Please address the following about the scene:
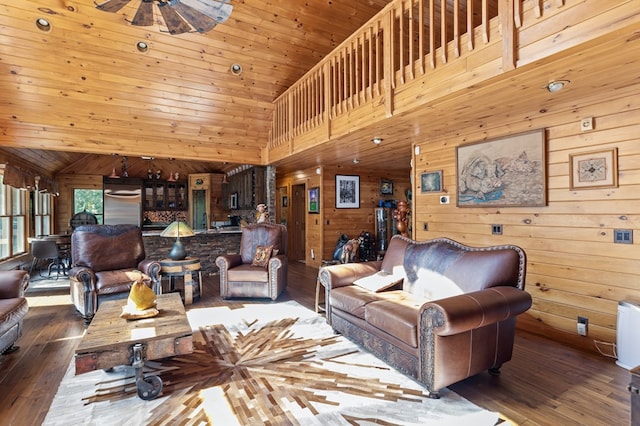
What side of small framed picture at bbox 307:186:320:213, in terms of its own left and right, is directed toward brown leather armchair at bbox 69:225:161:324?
front

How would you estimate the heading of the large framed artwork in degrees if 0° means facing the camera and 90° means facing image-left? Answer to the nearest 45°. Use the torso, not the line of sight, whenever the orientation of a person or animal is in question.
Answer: approximately 45°

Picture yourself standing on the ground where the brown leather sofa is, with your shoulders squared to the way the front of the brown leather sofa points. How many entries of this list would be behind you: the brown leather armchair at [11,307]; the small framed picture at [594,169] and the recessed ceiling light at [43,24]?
1

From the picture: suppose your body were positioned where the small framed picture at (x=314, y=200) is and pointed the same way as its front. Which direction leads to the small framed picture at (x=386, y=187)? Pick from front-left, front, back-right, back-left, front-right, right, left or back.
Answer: back-left

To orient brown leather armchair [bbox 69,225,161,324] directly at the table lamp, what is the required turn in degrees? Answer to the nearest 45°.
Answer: approximately 45° to its left

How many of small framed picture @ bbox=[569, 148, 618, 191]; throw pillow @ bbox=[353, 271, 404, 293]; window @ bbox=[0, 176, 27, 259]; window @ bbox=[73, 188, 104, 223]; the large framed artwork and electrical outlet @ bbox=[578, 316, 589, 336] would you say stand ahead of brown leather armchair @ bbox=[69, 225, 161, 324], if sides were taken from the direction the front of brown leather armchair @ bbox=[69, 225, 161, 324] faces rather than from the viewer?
4

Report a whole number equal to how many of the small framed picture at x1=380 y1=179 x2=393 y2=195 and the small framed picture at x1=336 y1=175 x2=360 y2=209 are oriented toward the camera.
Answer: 2

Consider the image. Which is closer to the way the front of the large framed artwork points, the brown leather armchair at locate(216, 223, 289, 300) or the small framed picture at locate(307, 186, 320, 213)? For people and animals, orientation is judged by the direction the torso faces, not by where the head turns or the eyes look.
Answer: the brown leather armchair

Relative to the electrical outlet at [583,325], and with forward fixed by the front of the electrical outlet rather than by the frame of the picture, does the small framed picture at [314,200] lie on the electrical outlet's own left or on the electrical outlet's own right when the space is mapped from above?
on the electrical outlet's own right

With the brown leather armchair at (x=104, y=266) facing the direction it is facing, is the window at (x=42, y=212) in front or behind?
behind

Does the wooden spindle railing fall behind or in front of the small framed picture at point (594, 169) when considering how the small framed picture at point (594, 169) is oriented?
in front

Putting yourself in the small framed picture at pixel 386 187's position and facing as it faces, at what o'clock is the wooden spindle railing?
The wooden spindle railing is roughly at 12 o'clock from the small framed picture.

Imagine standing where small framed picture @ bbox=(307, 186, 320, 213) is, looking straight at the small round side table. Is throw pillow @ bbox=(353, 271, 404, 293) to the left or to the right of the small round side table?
left

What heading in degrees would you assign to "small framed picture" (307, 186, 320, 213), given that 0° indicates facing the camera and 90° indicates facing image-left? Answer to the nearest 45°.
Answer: approximately 45°
